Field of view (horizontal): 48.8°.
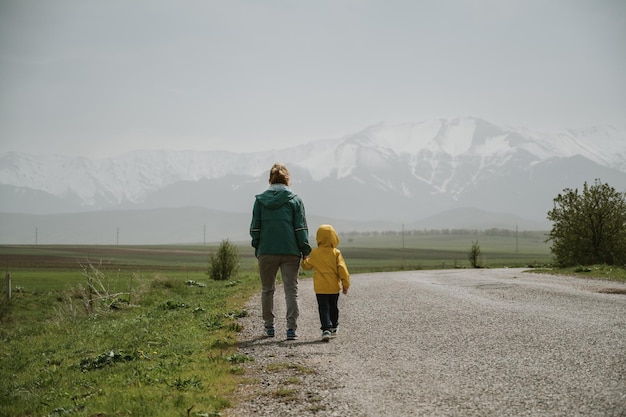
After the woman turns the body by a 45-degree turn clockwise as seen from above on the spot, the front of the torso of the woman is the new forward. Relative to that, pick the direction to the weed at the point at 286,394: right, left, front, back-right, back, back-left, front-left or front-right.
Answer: back-right

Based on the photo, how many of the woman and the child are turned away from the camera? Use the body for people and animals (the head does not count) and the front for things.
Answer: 2

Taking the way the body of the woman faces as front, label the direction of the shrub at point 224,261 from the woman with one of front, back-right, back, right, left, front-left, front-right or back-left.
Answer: front

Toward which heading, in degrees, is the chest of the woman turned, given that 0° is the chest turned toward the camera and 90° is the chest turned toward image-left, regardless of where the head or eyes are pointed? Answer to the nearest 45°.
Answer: approximately 180°

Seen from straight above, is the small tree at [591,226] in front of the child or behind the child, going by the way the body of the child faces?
in front

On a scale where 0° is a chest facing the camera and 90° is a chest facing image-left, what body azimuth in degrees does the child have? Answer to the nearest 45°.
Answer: approximately 180°

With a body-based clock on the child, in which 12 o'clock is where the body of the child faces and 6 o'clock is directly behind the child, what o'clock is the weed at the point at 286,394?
The weed is roughly at 6 o'clock from the child.

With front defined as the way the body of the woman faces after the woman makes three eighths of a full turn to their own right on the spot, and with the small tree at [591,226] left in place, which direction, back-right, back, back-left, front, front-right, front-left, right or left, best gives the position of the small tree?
left

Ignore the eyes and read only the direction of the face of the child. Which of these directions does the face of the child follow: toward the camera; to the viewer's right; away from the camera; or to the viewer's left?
away from the camera

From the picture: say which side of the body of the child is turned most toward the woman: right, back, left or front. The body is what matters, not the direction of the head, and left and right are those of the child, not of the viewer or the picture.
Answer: left

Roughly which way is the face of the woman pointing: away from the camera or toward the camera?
away from the camera

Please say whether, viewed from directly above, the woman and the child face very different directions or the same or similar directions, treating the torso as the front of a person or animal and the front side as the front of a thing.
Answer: same or similar directions

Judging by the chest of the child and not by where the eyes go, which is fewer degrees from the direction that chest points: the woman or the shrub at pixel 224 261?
the shrub

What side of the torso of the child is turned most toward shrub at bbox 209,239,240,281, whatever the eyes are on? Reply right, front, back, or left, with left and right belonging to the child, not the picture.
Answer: front

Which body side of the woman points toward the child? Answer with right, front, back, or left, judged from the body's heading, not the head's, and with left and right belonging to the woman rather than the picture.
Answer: right
